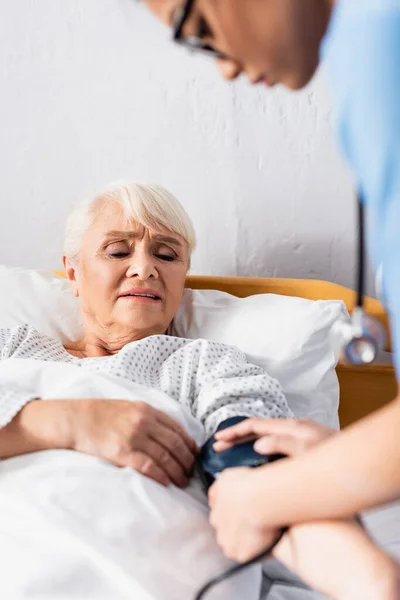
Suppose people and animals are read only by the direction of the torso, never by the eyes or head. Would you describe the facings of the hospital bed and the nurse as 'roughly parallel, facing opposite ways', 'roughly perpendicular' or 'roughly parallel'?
roughly perpendicular

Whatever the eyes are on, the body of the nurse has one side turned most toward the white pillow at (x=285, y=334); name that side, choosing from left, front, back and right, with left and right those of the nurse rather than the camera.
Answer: right

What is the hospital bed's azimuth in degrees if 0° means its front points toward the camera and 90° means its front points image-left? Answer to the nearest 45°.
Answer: approximately 0°

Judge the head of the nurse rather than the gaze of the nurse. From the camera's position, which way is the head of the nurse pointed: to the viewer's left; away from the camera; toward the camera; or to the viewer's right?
to the viewer's left

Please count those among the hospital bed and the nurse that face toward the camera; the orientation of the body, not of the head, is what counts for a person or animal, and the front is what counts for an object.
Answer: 1

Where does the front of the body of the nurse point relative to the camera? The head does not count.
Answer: to the viewer's left

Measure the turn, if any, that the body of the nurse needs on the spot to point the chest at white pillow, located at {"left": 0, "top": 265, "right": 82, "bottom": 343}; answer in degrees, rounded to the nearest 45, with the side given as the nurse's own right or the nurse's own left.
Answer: approximately 45° to the nurse's own right
